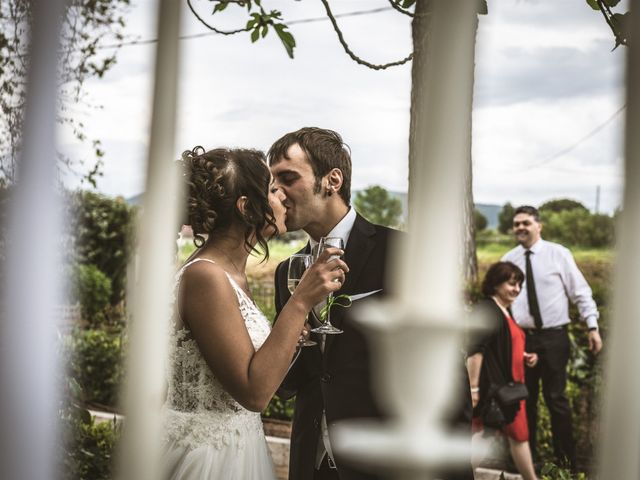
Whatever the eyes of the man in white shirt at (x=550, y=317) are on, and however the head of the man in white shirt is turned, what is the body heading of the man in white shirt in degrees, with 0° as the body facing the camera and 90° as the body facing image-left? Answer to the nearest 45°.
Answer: approximately 45°

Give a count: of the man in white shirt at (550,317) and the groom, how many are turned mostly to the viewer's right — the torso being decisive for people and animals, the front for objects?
0

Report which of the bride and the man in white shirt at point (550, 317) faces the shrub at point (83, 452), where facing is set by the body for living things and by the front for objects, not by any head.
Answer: the man in white shirt

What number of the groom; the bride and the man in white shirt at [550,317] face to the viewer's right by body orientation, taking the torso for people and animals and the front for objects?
1

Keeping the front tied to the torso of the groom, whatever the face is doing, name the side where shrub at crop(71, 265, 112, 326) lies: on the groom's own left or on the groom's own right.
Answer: on the groom's own right

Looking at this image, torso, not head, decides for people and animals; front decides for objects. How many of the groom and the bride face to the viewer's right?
1

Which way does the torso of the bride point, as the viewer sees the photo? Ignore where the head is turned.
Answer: to the viewer's right

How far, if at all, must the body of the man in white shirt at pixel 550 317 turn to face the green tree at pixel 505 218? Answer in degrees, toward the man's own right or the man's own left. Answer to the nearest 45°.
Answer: approximately 135° to the man's own right
